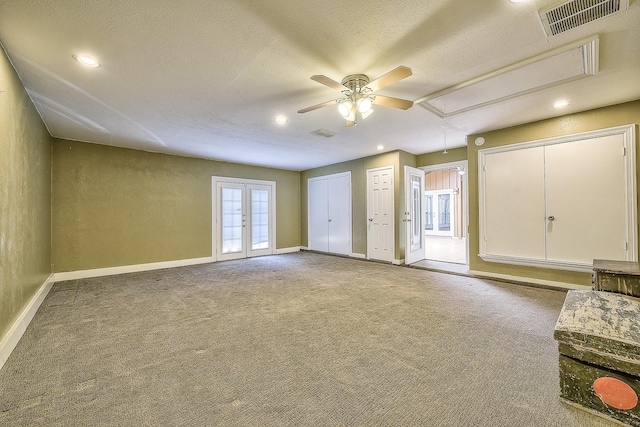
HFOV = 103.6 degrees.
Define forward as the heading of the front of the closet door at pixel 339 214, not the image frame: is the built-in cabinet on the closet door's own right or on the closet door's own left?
on the closet door's own left

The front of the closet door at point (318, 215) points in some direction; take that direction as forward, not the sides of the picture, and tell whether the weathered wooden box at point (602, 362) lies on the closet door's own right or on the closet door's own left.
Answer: on the closet door's own left

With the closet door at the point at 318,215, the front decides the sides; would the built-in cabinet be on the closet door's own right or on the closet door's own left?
on the closet door's own left

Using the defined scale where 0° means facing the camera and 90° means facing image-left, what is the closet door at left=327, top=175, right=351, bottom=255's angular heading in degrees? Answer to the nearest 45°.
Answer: approximately 45°

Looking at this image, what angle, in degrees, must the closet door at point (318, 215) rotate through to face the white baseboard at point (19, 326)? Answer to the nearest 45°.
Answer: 0° — it already faces it

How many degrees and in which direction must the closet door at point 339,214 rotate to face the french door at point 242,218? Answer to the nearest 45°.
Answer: approximately 45° to its right

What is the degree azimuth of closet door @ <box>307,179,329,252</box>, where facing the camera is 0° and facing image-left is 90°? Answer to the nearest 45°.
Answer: approximately 45°
